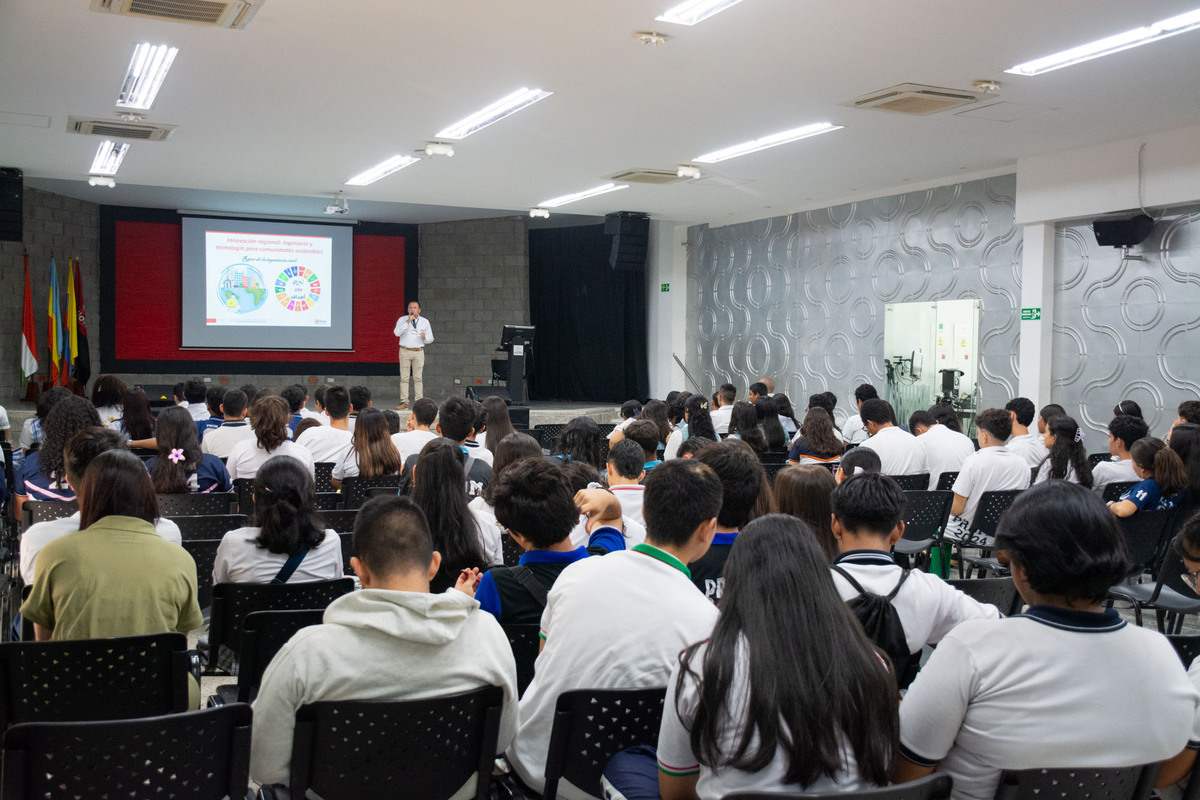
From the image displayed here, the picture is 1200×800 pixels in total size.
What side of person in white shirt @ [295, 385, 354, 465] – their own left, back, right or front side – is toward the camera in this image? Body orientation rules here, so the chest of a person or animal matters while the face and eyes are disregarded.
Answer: back

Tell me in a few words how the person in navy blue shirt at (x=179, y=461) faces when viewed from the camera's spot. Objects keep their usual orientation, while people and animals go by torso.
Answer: facing away from the viewer

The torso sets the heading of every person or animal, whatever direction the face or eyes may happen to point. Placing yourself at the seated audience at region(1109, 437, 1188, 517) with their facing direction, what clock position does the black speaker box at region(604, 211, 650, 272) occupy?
The black speaker box is roughly at 12 o'clock from the seated audience.

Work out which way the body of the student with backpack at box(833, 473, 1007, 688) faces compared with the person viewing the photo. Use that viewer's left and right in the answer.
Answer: facing away from the viewer

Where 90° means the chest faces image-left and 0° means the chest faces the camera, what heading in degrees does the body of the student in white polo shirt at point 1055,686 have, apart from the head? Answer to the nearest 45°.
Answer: approximately 180°

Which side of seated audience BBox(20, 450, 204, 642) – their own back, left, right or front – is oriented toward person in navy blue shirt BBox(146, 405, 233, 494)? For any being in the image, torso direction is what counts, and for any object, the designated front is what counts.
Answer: front

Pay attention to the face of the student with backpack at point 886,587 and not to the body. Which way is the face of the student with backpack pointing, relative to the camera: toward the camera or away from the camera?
away from the camera

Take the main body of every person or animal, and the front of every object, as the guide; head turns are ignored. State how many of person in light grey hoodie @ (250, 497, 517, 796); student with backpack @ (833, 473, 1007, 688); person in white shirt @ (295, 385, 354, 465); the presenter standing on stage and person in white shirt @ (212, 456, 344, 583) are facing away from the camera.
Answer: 4

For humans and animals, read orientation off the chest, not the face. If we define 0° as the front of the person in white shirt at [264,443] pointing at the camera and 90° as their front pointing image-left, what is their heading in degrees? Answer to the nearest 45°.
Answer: approximately 180°

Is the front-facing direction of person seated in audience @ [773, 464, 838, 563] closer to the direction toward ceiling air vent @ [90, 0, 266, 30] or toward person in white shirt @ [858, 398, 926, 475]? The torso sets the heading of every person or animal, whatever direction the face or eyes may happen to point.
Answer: the person in white shirt

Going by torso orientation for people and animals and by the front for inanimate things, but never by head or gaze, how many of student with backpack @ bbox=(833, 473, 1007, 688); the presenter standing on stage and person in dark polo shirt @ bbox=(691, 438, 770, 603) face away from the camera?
2

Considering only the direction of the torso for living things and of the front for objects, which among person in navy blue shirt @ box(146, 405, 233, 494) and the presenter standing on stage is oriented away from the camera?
the person in navy blue shirt

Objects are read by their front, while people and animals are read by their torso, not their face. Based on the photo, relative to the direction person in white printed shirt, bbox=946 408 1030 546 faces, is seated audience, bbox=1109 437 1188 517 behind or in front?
behind

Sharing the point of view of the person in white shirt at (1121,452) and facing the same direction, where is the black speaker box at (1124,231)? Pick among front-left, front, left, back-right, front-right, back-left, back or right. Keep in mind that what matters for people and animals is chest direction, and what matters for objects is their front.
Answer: front-right

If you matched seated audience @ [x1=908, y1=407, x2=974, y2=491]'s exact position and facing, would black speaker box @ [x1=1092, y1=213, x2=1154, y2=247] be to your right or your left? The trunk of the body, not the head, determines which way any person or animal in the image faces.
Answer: on your right

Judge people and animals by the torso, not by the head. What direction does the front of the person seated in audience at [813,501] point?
away from the camera

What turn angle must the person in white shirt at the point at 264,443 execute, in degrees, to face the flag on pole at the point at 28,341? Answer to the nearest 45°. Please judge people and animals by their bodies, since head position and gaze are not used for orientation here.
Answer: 0° — they already face it

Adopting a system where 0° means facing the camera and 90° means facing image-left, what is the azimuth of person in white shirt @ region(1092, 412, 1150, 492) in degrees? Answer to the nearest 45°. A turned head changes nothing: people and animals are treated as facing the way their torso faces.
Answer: approximately 135°

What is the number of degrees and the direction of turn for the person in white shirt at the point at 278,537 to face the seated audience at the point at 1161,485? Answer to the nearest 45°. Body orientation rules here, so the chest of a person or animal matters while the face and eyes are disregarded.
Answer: approximately 90° to their right
